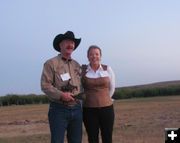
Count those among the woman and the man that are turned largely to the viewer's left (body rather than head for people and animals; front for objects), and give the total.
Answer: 0

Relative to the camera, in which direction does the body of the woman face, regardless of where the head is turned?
toward the camera

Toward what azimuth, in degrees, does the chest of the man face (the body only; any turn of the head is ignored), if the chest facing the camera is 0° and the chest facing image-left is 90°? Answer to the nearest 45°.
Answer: approximately 315°
